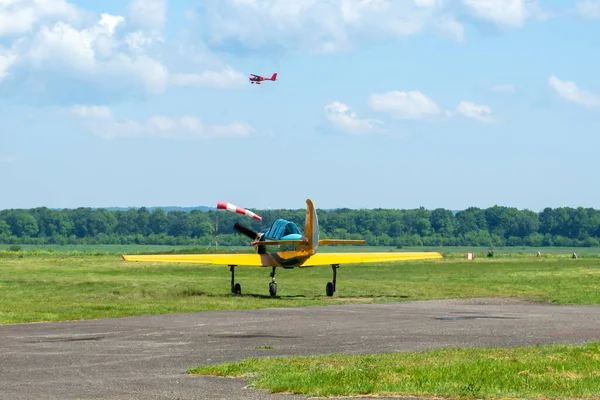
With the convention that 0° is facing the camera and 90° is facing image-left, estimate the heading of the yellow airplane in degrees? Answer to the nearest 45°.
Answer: approximately 180°
